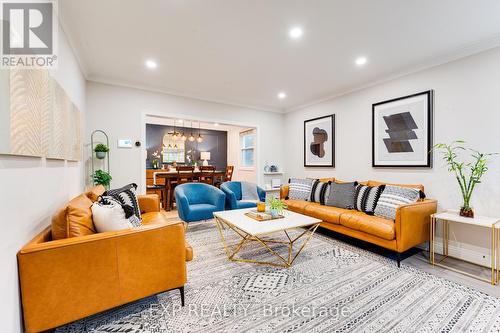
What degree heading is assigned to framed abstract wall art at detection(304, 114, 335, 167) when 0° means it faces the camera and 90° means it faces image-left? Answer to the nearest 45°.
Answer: approximately 45°

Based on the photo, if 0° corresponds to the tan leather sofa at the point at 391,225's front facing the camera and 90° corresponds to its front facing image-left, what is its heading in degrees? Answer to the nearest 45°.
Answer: approximately 45°

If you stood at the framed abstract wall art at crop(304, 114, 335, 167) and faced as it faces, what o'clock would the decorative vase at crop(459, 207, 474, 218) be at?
The decorative vase is roughly at 9 o'clock from the framed abstract wall art.

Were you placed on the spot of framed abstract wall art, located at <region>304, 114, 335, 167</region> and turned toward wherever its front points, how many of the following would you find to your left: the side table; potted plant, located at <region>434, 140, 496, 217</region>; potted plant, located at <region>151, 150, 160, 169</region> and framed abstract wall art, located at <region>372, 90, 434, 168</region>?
3

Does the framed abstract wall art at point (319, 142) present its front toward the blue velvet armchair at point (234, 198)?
yes

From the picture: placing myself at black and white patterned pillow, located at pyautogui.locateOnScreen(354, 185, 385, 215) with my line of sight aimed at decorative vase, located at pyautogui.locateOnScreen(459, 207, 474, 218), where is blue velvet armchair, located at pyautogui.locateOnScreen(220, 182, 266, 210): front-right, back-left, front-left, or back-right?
back-right
